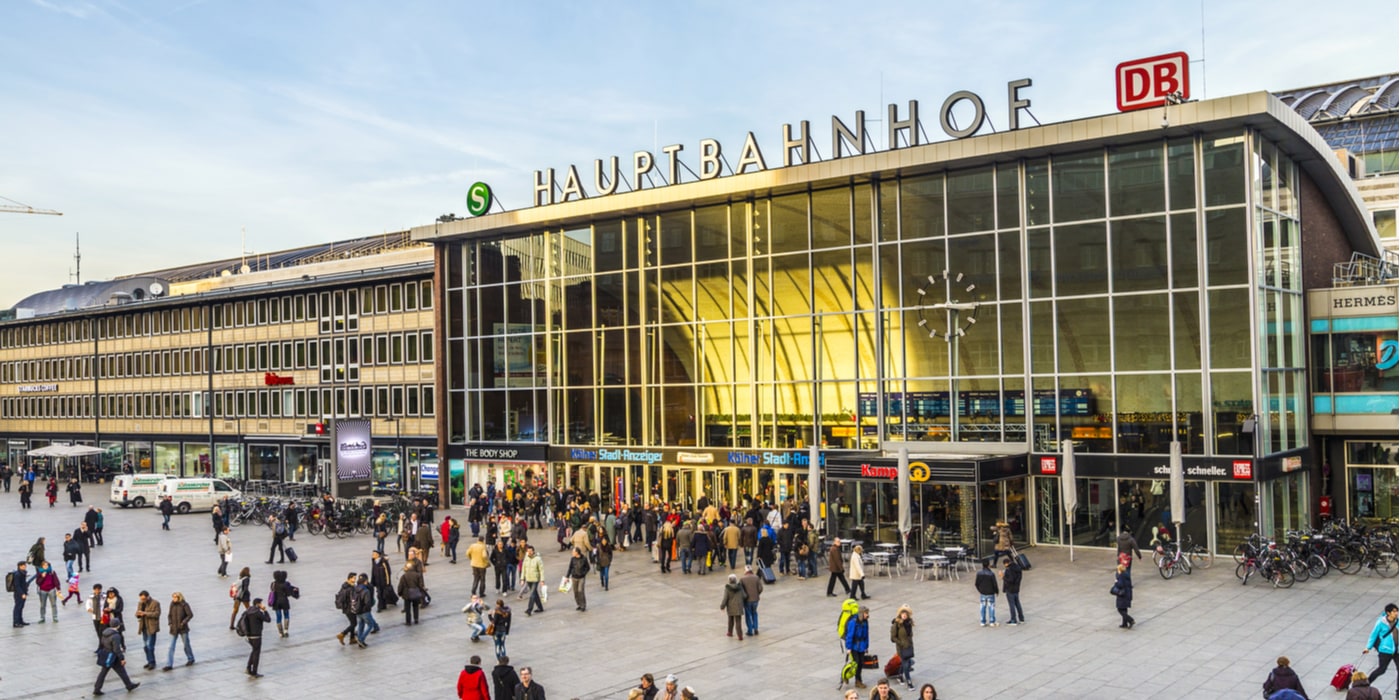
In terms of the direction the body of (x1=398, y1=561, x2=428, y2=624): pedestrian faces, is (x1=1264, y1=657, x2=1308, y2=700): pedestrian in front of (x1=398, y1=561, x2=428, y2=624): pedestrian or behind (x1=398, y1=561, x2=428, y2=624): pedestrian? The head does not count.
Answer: behind

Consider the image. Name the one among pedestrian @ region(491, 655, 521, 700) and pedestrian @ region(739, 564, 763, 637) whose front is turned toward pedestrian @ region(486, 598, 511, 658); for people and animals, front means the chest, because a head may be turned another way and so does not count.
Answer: pedestrian @ region(491, 655, 521, 700)

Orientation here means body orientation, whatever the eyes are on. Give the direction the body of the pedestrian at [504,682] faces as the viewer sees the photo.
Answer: away from the camera

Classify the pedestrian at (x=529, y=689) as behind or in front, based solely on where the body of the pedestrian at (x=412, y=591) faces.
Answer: behind

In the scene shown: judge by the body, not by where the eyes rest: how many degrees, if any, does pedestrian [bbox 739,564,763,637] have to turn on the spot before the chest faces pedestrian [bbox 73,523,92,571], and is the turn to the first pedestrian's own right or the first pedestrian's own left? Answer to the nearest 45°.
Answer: approximately 45° to the first pedestrian's own left

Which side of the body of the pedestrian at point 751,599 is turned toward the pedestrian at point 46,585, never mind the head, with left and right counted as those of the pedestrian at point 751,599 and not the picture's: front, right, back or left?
left

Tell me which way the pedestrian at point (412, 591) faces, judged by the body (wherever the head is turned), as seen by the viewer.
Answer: away from the camera

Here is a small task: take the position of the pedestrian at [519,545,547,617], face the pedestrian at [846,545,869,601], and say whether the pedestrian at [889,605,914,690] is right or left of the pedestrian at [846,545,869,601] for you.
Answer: right

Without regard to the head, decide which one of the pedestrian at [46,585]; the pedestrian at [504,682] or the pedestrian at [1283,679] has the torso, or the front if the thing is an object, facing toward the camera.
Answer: the pedestrian at [46,585]

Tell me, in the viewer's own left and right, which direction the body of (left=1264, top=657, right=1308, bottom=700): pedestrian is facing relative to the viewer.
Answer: facing away from the viewer

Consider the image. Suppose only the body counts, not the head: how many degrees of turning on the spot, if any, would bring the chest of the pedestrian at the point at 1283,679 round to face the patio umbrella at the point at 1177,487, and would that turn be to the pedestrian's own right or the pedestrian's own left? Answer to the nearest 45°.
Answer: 0° — they already face it

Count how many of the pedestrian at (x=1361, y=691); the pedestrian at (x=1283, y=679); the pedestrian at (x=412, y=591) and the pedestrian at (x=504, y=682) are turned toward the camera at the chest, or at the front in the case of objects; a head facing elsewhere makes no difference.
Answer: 0

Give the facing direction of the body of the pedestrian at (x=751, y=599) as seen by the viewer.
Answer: away from the camera
